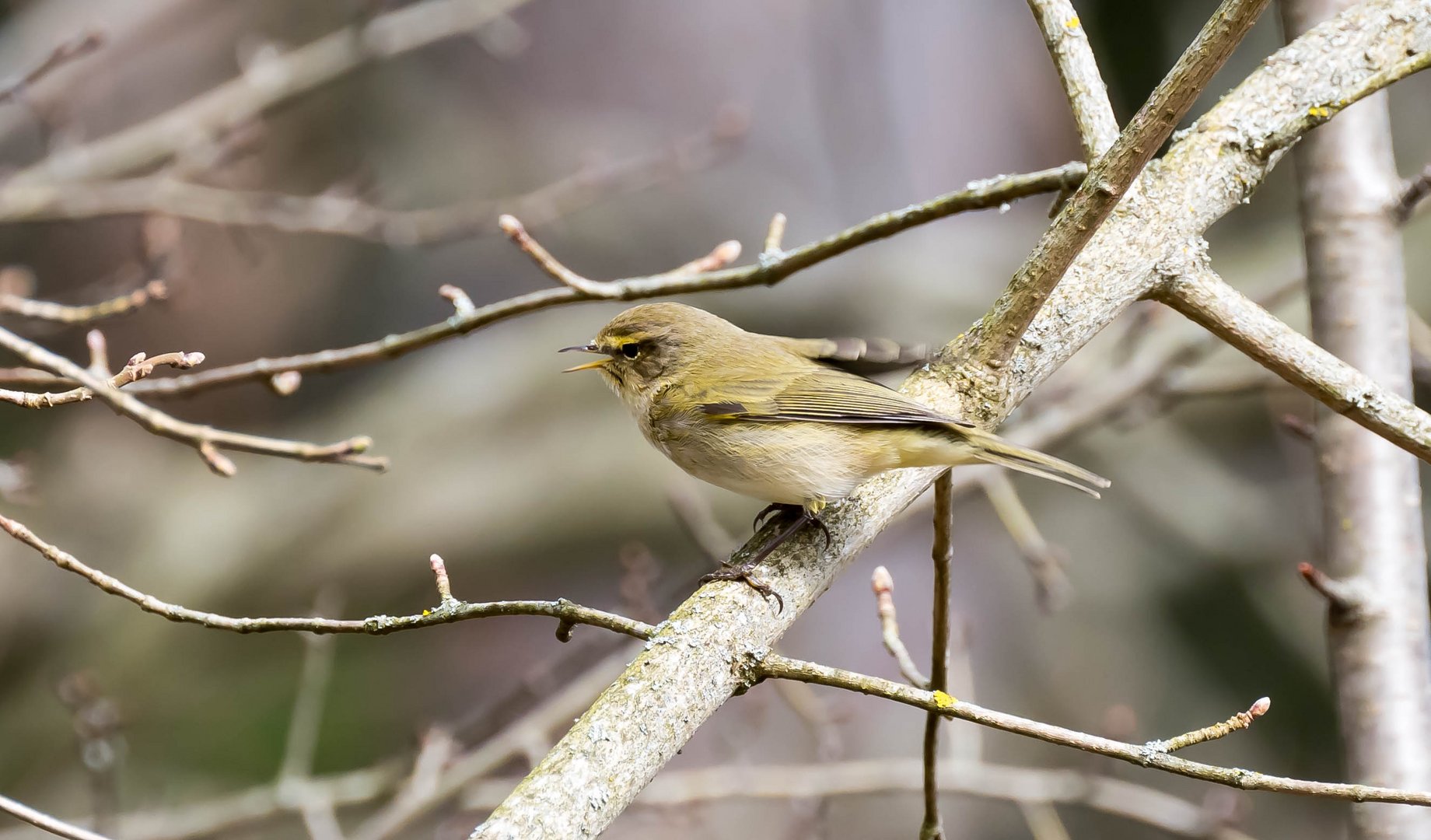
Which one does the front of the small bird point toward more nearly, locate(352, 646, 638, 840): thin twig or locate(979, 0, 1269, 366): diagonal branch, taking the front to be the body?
the thin twig

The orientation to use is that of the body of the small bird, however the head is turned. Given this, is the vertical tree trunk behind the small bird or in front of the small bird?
behind

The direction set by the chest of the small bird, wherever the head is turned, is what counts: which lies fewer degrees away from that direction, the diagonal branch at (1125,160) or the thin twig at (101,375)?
the thin twig

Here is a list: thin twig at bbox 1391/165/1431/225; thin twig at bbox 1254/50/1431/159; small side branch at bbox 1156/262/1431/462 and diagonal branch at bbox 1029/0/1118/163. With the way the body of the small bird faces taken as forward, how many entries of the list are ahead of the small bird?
0

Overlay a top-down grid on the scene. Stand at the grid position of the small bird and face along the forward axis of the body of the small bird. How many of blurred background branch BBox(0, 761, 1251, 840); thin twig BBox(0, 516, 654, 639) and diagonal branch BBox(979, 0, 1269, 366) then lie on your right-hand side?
1

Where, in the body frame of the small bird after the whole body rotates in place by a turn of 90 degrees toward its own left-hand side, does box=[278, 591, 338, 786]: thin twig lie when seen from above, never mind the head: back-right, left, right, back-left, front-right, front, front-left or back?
back-right

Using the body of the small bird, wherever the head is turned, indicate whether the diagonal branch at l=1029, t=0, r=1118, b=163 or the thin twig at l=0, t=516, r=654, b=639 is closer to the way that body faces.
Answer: the thin twig

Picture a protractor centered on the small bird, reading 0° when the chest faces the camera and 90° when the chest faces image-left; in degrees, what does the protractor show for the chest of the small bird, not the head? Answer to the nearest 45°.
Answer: approximately 90°

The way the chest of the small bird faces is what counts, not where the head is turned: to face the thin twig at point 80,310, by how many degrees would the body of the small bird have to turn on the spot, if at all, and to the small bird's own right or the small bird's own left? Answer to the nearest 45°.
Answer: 0° — it already faces it

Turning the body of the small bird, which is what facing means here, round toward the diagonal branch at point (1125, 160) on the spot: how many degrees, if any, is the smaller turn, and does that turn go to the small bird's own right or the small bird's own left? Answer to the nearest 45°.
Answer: approximately 135° to the small bird's own left
